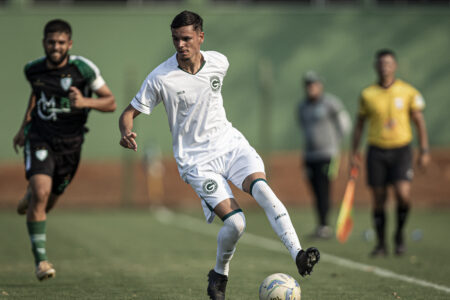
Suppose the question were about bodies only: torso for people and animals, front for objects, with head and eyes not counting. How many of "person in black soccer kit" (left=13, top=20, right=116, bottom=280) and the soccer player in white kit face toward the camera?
2

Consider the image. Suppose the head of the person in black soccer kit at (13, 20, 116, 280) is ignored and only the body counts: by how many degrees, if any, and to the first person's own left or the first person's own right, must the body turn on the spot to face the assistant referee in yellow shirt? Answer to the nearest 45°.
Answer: approximately 90° to the first person's own left

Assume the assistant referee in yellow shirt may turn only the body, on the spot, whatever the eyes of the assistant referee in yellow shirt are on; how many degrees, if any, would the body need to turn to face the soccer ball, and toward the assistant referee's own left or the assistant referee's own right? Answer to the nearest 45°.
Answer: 0° — they already face it

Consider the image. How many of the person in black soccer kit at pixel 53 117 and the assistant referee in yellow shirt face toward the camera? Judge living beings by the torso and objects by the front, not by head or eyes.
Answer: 2

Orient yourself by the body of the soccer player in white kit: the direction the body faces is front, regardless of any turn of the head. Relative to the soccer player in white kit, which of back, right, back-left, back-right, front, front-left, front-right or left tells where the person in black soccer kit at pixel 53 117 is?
back-right

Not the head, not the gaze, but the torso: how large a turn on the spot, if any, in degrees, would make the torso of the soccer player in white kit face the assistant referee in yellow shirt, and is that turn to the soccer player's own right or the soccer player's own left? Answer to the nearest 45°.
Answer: approximately 135° to the soccer player's own left

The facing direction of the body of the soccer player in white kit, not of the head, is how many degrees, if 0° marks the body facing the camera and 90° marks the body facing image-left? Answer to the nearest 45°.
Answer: approximately 0°

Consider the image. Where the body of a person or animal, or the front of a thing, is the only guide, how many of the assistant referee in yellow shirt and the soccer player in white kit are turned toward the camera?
2

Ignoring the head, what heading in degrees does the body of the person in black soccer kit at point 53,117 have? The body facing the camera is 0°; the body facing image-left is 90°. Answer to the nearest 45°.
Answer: approximately 0°
